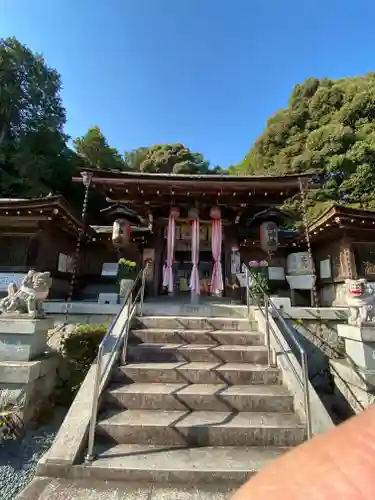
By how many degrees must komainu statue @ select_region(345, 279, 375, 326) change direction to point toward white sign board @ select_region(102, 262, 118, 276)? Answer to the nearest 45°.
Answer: approximately 45° to its right

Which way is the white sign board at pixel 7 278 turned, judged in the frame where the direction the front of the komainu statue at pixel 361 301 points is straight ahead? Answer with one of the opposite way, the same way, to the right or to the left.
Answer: to the left

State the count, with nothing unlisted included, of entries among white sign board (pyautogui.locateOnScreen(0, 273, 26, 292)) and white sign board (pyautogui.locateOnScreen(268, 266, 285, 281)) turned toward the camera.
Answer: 2

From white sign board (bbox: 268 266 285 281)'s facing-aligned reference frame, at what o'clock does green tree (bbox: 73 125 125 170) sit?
The green tree is roughly at 4 o'clock from the white sign board.

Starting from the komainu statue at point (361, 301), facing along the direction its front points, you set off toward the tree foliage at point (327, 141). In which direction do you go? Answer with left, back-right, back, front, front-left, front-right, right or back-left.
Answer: back-right

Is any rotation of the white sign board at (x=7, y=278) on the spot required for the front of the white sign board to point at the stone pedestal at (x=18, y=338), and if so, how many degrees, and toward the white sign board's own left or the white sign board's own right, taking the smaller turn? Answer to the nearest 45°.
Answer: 0° — it already faces it

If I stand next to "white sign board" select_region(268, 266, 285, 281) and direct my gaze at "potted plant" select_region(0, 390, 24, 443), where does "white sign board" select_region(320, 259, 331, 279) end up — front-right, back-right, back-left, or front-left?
back-left

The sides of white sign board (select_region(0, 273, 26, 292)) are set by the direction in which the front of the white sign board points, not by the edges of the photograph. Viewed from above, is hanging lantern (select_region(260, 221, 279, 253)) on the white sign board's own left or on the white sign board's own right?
on the white sign board's own left

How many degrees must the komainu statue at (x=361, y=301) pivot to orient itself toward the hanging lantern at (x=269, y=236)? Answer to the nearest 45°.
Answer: approximately 90° to its right

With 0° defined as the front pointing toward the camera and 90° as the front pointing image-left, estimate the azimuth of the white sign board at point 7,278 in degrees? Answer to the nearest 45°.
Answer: approximately 0°

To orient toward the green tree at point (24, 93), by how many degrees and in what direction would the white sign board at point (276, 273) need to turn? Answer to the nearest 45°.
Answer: approximately 90° to its right

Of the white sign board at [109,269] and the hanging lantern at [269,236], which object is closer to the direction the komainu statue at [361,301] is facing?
the white sign board

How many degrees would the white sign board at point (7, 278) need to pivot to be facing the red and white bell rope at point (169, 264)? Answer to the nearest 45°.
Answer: approximately 45° to its left
